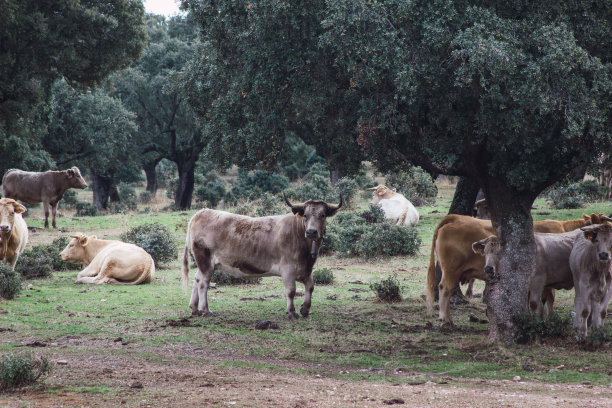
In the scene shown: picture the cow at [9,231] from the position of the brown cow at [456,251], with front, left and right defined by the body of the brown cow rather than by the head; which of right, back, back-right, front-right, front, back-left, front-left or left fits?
back

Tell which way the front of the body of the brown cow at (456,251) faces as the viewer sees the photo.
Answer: to the viewer's right

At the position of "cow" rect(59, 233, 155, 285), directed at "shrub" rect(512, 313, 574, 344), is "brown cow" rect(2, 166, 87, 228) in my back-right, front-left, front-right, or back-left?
back-left

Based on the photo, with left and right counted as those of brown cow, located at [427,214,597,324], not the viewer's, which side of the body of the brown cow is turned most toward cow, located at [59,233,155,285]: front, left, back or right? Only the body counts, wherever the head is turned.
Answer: back

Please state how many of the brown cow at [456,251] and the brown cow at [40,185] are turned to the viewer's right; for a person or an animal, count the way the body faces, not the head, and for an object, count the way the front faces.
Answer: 2

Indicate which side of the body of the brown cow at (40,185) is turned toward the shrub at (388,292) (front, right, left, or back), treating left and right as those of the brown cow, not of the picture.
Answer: right

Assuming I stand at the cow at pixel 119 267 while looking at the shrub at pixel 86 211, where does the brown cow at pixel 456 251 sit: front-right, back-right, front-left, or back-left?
back-right

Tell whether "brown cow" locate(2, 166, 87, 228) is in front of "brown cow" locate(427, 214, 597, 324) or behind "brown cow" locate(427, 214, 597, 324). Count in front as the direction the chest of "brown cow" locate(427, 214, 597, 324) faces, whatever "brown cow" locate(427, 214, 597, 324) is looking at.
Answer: behind

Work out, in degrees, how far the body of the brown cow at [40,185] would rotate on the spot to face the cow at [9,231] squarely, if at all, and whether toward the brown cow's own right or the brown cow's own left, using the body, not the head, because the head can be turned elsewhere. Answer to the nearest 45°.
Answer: approximately 90° to the brown cow's own right

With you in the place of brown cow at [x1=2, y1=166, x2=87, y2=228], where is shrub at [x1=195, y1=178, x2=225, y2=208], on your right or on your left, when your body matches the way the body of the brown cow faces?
on your left

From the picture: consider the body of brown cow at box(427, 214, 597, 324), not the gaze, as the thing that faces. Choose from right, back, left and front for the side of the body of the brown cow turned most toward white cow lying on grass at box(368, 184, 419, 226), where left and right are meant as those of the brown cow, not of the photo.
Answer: left

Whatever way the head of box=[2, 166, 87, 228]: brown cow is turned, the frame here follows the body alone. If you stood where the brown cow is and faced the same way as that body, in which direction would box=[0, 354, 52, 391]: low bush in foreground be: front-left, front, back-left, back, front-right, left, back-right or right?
right

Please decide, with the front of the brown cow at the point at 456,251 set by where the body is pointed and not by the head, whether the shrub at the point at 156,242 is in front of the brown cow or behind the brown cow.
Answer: behind

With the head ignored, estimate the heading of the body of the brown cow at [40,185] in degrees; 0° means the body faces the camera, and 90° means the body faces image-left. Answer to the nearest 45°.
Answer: approximately 270°
